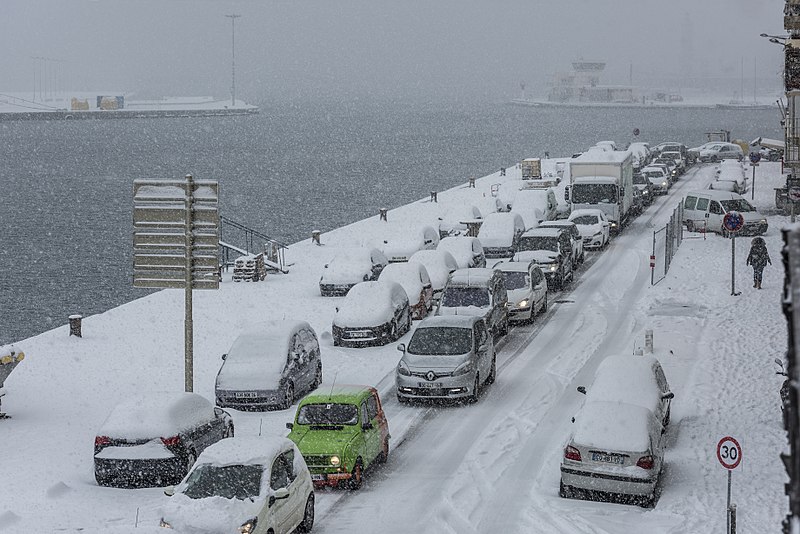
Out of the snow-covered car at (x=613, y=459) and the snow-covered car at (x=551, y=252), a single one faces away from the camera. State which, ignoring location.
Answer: the snow-covered car at (x=613, y=459)

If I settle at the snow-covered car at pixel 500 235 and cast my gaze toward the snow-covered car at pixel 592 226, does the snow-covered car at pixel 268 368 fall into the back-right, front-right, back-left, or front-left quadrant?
back-right

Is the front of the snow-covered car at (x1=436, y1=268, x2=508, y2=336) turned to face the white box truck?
no

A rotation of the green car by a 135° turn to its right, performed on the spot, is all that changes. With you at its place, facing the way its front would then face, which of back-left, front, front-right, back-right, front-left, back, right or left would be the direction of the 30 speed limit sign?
back-right

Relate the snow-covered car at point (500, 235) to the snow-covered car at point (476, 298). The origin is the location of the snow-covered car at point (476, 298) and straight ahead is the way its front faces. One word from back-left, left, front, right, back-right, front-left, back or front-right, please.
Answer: back-right

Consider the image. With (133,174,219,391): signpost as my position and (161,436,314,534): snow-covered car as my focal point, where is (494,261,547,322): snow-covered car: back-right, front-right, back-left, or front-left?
back-left

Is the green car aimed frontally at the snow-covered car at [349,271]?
no

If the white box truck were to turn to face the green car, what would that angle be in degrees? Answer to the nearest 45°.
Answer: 0° — it already faces it

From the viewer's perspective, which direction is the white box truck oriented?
toward the camera

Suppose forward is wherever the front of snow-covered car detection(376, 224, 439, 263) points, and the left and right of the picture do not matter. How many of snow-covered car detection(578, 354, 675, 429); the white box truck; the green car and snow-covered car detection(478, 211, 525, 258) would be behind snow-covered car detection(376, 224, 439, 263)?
2

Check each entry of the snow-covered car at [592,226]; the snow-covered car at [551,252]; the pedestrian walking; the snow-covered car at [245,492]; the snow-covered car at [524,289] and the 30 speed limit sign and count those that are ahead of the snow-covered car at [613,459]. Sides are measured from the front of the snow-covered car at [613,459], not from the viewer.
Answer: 4

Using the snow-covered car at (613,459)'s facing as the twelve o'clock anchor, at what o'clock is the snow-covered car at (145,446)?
the snow-covered car at (145,446) is roughly at 9 o'clock from the snow-covered car at (613,459).

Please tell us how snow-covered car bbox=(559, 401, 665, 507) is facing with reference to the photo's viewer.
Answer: facing away from the viewer

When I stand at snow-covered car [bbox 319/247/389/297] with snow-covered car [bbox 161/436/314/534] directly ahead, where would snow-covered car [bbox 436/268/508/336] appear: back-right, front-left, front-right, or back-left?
front-left
